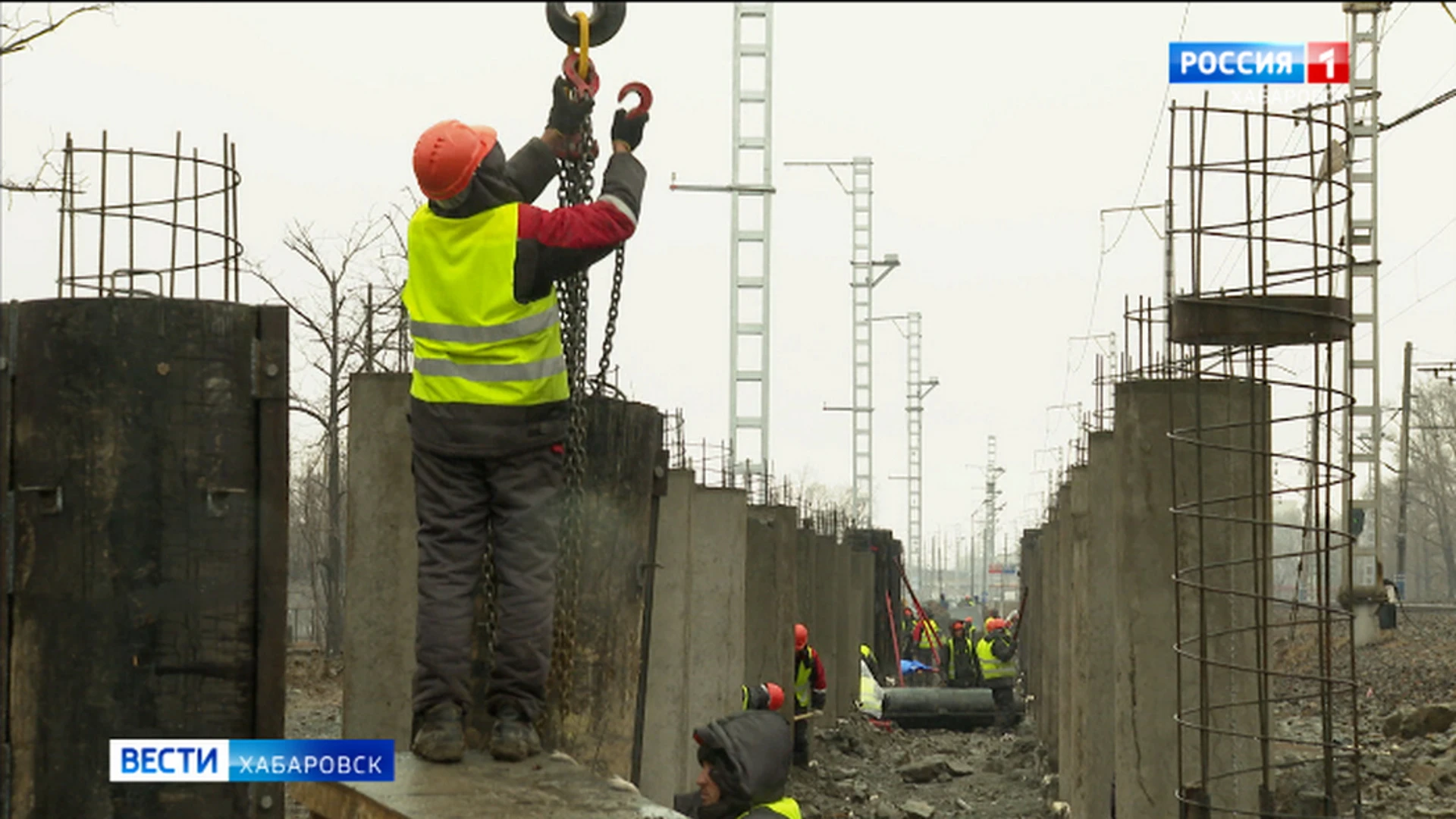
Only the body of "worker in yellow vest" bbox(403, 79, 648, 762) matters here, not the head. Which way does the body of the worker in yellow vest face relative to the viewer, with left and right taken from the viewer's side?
facing away from the viewer and to the right of the viewer

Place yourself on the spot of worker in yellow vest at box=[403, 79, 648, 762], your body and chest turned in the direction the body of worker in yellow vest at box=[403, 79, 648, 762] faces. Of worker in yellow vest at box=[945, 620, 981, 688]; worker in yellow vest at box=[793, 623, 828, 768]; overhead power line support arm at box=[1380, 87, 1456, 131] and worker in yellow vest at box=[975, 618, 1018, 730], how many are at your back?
0

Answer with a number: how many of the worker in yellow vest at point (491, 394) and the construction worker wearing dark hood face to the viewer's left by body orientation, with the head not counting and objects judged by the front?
1

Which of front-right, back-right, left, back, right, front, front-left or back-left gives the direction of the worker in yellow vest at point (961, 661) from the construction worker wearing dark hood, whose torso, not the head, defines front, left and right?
right

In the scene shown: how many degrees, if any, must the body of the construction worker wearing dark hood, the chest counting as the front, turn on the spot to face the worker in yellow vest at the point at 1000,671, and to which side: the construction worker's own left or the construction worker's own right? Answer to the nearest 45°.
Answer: approximately 90° to the construction worker's own right

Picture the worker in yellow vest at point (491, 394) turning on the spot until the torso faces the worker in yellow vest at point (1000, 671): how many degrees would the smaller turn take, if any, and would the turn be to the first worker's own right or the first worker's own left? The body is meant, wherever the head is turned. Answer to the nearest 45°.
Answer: approximately 45° to the first worker's own left

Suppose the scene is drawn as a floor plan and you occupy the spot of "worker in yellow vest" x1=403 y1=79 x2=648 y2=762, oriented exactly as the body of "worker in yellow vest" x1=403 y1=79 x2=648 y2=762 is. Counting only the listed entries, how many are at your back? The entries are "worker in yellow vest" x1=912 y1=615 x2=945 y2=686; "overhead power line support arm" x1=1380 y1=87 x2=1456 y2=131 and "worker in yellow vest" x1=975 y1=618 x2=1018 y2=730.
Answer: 0

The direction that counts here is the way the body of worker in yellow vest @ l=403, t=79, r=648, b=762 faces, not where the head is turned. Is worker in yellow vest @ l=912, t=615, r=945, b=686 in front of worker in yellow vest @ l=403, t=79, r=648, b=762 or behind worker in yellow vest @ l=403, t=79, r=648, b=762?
in front

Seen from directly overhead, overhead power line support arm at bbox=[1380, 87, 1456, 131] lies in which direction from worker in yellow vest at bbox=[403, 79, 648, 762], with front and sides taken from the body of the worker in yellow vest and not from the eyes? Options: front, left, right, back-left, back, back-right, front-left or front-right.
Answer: front

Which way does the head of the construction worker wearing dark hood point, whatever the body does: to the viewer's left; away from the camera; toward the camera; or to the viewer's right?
to the viewer's left

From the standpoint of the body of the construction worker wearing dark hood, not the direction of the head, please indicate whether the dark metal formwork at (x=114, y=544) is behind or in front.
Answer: in front

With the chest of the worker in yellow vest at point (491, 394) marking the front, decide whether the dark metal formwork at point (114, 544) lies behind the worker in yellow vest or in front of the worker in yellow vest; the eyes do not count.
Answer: behind

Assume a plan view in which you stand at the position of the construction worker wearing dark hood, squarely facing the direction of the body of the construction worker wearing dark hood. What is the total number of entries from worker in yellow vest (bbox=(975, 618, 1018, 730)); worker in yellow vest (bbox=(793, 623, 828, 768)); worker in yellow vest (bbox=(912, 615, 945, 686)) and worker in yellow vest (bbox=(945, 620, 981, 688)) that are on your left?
0
